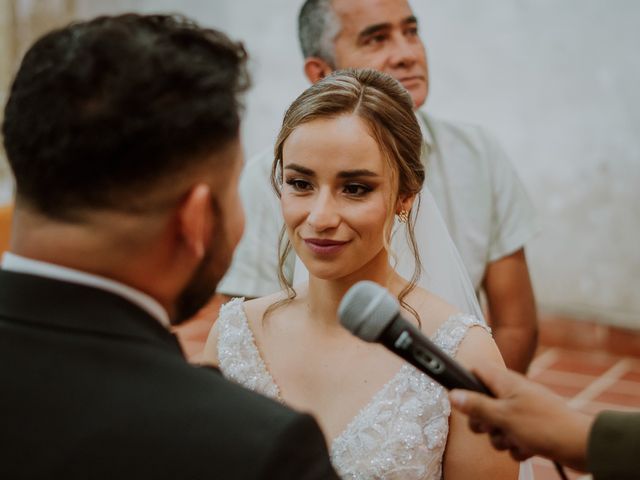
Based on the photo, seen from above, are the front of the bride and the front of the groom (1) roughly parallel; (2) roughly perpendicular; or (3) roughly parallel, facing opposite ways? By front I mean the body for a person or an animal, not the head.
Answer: roughly parallel, facing opposite ways

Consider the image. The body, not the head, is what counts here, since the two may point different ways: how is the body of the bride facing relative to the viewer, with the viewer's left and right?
facing the viewer and to the left of the viewer

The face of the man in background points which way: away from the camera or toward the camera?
toward the camera

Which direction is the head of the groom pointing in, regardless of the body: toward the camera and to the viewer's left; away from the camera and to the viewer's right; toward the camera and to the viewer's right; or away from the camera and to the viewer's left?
away from the camera and to the viewer's right

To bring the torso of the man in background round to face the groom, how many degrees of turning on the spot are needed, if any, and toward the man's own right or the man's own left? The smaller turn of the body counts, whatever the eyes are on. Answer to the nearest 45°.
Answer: approximately 45° to the man's own right

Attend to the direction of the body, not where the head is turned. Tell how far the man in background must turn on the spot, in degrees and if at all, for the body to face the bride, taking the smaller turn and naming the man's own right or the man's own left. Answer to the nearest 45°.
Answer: approximately 45° to the man's own right

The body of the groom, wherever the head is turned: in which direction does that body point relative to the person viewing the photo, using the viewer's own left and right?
facing away from the viewer and to the right of the viewer

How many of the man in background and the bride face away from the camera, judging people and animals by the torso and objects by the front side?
0

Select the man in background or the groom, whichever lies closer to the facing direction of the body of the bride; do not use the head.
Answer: the groom

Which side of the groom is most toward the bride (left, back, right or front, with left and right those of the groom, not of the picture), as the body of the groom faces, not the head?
front

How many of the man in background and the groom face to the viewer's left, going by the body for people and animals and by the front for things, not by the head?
0

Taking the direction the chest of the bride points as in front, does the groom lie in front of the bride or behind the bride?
in front

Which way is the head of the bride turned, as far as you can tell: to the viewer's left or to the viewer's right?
to the viewer's left

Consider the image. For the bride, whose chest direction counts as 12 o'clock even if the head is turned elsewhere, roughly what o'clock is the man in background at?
The man in background is roughly at 5 o'clock from the bride.

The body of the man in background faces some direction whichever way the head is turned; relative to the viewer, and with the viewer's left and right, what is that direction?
facing the viewer and to the right of the viewer
